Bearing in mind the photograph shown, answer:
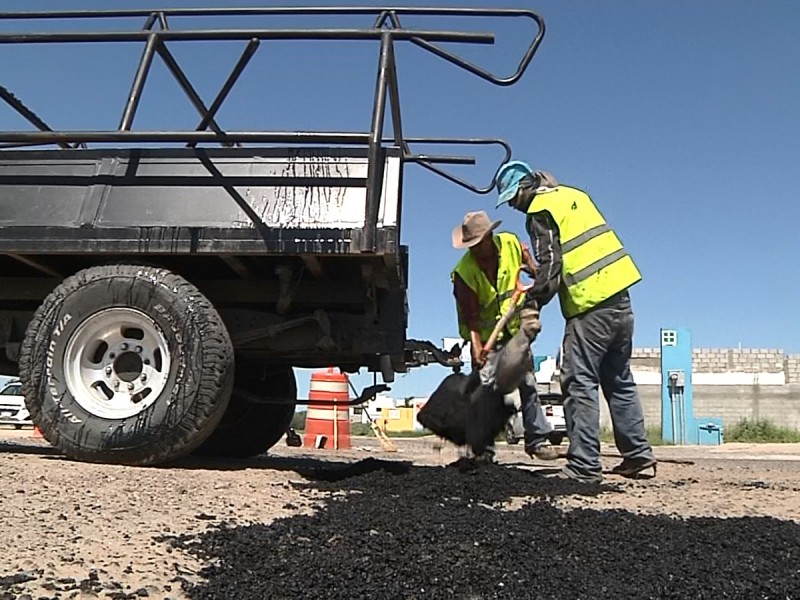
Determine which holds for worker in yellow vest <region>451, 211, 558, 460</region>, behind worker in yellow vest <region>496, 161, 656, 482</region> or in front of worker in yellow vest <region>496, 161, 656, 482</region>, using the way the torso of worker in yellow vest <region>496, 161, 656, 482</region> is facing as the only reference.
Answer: in front

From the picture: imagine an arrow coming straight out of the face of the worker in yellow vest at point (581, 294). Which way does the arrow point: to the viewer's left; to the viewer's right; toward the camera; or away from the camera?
to the viewer's left

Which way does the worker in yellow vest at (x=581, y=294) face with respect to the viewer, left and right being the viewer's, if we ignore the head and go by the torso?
facing away from the viewer and to the left of the viewer

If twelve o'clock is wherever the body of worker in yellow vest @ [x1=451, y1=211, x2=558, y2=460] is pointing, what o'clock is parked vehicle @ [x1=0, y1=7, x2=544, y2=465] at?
The parked vehicle is roughly at 2 o'clock from the worker in yellow vest.

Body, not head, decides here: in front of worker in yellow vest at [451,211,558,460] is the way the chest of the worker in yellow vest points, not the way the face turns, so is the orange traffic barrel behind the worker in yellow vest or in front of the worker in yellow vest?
behind

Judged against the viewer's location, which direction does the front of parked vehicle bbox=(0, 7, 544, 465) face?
facing to the left of the viewer

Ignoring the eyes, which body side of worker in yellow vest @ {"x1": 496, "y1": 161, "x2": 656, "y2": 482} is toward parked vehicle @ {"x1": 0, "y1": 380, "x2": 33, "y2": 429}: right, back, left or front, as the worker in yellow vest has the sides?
front

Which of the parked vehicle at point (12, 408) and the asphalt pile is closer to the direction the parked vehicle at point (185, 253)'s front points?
the parked vehicle

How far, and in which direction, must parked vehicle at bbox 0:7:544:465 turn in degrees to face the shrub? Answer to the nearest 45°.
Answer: approximately 135° to its right

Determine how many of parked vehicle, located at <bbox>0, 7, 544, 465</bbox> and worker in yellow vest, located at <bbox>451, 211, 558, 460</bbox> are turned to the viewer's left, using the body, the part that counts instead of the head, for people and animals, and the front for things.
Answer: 1

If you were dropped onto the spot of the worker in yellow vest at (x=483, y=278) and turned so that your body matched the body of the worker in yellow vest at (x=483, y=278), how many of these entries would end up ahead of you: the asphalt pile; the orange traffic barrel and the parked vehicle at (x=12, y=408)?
1
